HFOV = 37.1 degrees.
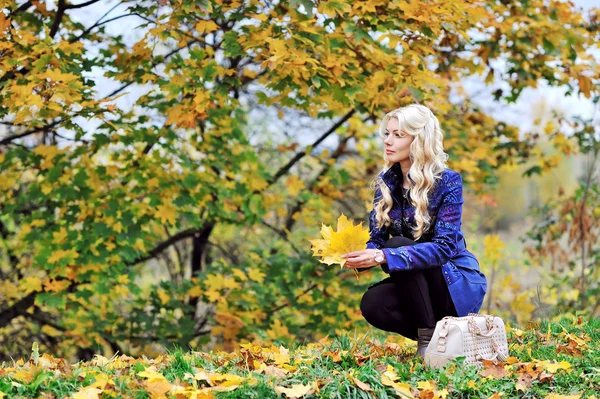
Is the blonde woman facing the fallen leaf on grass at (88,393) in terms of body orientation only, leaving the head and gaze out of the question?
yes

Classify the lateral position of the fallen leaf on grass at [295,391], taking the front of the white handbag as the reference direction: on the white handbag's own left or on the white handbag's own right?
on the white handbag's own right

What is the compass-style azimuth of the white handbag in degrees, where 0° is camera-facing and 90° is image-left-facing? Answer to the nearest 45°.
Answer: approximately 315°

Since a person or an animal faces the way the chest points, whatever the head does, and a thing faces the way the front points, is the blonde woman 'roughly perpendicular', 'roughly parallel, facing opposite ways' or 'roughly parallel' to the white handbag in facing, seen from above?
roughly perpendicular

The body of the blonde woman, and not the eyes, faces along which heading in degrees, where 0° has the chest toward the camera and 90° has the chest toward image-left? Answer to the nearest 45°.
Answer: approximately 45°

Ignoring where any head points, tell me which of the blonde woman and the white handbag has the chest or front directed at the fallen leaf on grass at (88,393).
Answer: the blonde woman
